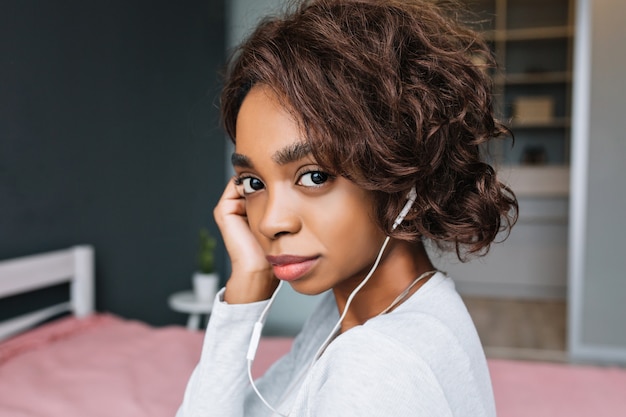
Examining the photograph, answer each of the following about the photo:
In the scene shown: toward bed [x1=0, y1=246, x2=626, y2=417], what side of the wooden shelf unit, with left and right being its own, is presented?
front

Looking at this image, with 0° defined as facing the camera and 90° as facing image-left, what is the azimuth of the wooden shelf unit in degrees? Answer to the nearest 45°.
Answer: approximately 0°

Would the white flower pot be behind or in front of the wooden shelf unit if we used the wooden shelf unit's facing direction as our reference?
in front

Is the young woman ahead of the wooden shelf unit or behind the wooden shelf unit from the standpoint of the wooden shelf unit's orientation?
ahead
